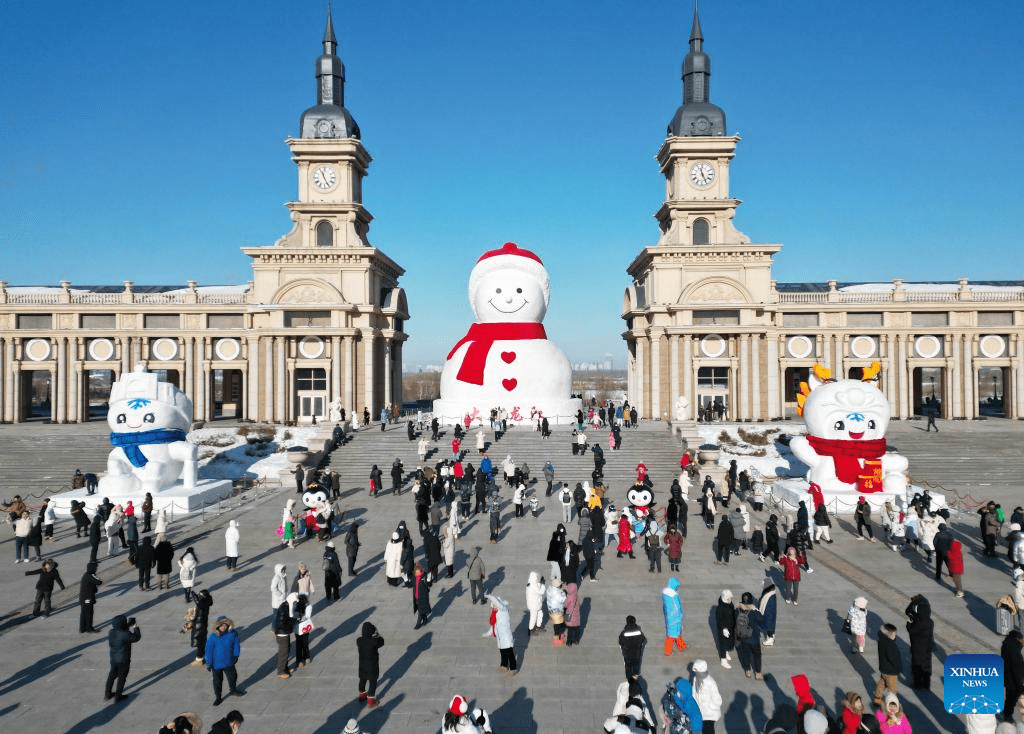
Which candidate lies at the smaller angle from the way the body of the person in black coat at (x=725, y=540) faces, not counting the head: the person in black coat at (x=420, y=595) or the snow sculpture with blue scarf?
the snow sculpture with blue scarf

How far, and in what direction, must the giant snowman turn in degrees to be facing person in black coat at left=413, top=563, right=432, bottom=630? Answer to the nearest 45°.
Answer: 0° — it already faces them

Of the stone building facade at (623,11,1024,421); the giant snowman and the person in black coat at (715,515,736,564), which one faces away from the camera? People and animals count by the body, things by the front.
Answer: the person in black coat

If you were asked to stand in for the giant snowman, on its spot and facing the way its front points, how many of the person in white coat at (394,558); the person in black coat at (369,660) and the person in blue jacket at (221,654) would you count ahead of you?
3

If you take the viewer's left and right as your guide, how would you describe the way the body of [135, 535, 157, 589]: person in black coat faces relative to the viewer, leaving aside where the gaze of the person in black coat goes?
facing away from the viewer

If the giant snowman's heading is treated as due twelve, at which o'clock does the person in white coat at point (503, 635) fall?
The person in white coat is roughly at 12 o'clock from the giant snowman.

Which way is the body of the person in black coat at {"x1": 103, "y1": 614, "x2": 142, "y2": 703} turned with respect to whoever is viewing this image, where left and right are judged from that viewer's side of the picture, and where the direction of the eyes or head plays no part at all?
facing away from the viewer and to the right of the viewer

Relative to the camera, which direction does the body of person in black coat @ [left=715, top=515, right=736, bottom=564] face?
away from the camera

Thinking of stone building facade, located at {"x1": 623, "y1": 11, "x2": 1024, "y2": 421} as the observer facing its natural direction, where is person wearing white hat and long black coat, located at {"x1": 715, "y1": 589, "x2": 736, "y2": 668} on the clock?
The person wearing white hat and long black coat is roughly at 12 o'clock from the stone building facade.

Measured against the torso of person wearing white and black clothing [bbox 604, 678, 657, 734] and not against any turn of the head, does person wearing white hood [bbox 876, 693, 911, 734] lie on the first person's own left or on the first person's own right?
on the first person's own right
